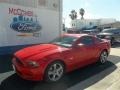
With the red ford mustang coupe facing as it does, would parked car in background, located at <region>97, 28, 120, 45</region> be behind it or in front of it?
behind

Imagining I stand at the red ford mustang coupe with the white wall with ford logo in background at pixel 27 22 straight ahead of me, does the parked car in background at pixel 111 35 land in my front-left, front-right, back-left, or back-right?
front-right

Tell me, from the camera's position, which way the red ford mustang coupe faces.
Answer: facing the viewer and to the left of the viewer

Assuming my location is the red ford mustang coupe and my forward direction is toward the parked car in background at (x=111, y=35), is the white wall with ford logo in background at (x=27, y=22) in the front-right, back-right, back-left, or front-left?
front-left
